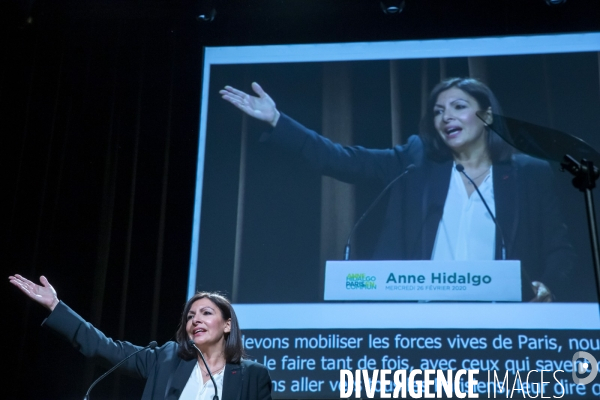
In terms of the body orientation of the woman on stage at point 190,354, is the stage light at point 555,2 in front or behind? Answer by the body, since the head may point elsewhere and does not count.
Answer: behind

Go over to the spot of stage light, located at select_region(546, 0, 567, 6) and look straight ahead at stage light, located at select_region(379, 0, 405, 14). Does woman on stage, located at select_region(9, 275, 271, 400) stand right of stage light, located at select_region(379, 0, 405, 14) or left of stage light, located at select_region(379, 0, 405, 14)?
left
